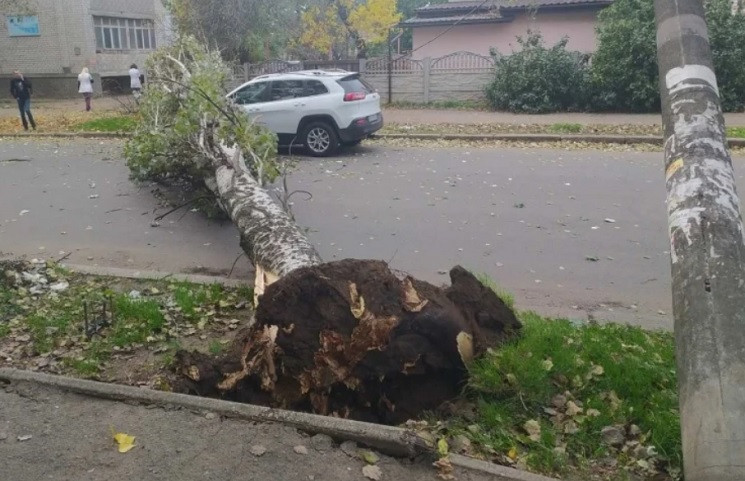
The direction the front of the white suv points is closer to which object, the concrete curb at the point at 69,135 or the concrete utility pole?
the concrete curb

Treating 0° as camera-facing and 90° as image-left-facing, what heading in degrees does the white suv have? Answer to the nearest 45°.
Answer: approximately 135°

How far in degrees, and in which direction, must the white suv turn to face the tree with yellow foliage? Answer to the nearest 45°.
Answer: approximately 45° to its right

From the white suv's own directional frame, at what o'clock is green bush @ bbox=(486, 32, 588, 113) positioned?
The green bush is roughly at 3 o'clock from the white suv.

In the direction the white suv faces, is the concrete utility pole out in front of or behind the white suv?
behind

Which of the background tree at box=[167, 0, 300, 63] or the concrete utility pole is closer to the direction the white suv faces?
the background tree

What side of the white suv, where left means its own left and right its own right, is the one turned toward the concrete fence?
right

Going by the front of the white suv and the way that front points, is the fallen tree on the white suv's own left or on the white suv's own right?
on the white suv's own left

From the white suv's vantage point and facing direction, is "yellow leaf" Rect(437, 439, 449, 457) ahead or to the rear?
to the rear

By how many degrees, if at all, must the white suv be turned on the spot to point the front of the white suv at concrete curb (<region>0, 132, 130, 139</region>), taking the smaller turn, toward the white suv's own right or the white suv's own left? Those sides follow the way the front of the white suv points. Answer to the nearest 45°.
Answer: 0° — it already faces it
